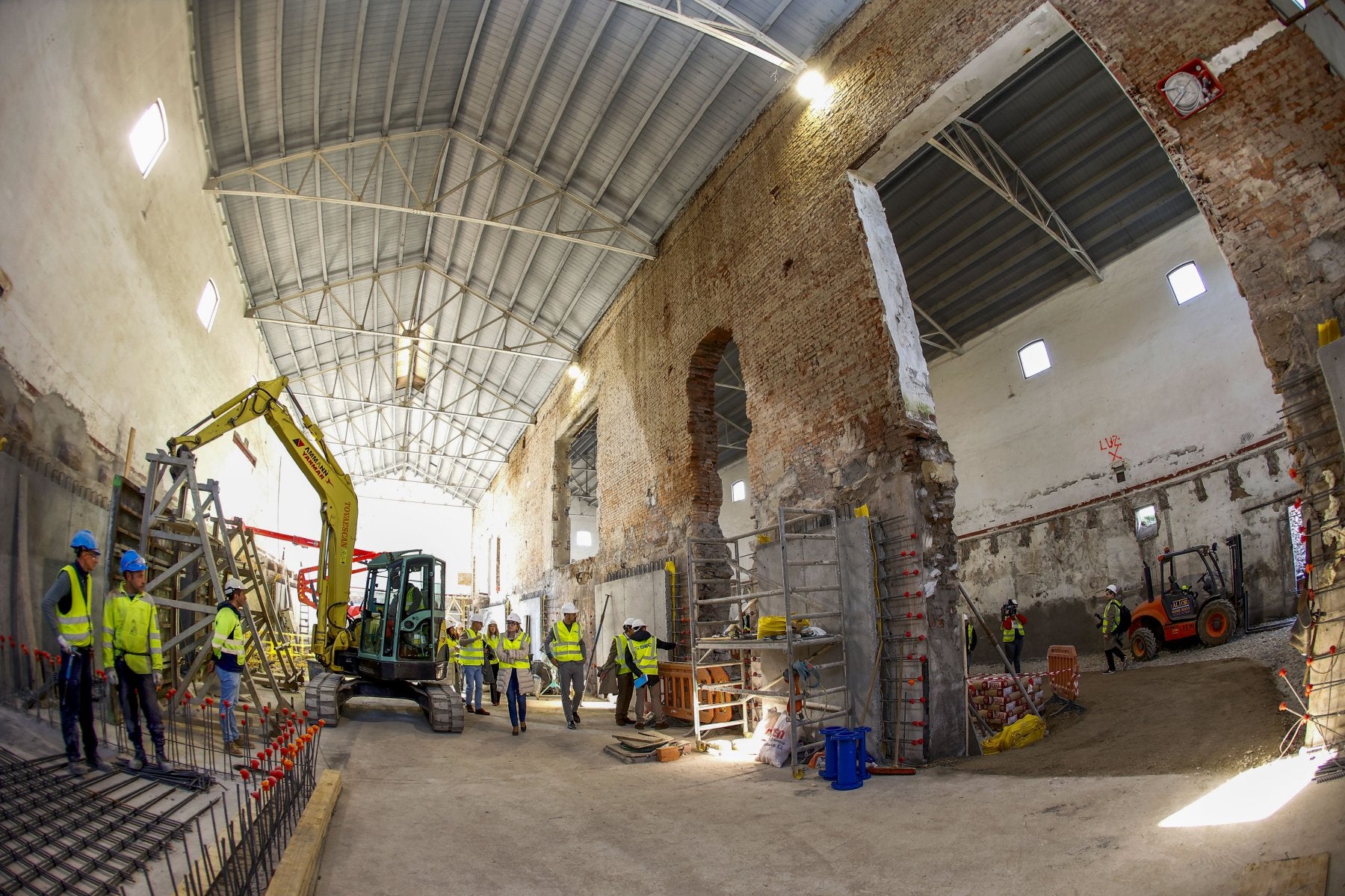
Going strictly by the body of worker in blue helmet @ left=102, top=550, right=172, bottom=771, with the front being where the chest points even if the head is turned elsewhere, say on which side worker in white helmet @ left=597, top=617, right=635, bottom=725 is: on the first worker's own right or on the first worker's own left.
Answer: on the first worker's own left

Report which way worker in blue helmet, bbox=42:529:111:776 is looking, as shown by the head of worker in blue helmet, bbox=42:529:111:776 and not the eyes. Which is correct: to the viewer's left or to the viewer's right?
to the viewer's right

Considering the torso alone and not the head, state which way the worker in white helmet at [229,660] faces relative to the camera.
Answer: to the viewer's right

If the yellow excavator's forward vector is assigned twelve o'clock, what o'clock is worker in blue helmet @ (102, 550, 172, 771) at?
The worker in blue helmet is roughly at 11 o'clock from the yellow excavator.

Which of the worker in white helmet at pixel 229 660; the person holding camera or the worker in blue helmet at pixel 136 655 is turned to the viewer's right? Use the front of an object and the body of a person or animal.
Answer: the worker in white helmet

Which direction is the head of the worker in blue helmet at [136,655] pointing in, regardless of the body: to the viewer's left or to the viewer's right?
to the viewer's right

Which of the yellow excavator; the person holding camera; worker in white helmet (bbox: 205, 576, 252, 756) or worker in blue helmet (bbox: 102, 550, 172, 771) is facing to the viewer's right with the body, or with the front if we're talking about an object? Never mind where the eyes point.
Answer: the worker in white helmet

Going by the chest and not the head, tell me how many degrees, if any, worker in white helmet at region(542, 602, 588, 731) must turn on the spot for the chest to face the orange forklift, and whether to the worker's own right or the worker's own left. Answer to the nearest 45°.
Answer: approximately 90° to the worker's own left

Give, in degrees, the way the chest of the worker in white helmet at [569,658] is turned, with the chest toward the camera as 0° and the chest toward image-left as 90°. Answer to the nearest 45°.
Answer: approximately 0°

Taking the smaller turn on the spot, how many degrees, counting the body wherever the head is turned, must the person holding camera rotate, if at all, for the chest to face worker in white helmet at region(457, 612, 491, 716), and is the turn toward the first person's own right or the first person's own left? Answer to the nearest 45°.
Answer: approximately 45° to the first person's own right
